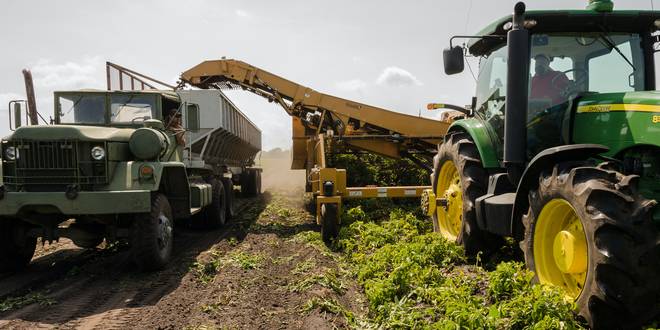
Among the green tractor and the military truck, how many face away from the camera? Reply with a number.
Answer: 0

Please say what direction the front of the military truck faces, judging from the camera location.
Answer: facing the viewer and to the left of the viewer

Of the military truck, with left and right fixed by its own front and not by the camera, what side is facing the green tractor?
left

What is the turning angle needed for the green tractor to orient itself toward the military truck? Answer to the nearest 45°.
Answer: approximately 135° to its right

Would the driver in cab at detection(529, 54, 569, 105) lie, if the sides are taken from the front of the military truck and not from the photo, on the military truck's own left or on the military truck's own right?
on the military truck's own left

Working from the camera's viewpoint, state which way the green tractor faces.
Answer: facing the viewer and to the right of the viewer
